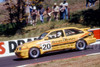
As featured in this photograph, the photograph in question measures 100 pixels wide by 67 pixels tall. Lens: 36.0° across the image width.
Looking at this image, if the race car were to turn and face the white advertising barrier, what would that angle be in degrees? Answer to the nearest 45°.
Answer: approximately 45° to its right

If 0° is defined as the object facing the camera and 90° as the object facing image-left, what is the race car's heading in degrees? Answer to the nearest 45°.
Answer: approximately 90°
